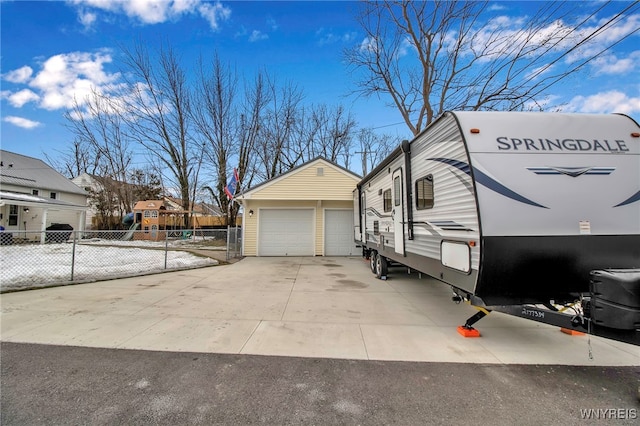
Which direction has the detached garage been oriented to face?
toward the camera

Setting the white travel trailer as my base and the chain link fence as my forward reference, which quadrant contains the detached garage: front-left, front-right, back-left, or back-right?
front-right

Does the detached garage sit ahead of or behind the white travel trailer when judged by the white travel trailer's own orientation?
behind

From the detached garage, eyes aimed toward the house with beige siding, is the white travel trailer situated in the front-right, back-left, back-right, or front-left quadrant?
back-left

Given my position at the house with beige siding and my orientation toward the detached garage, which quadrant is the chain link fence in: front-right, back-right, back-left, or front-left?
front-right

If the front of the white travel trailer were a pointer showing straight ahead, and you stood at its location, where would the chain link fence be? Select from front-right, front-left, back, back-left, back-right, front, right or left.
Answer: back-right

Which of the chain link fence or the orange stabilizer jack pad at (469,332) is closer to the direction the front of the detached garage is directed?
the orange stabilizer jack pad

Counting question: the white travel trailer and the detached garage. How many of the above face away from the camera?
0

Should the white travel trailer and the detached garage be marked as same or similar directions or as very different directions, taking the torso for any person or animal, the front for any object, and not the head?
same or similar directions

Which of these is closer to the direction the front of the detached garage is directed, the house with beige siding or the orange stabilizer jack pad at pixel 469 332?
the orange stabilizer jack pad

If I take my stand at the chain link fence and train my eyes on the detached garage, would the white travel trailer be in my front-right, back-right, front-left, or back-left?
front-right
